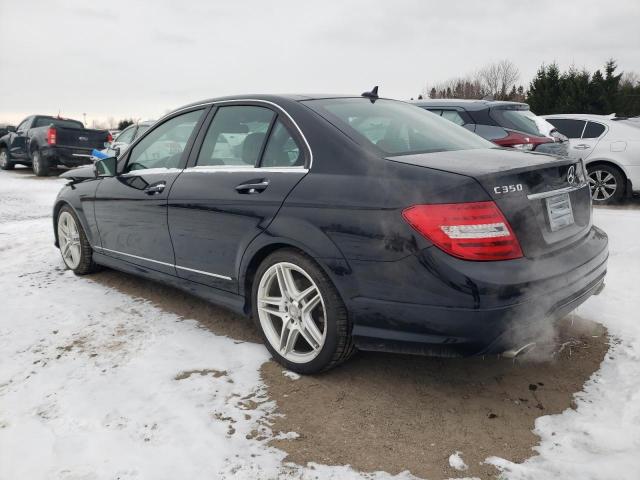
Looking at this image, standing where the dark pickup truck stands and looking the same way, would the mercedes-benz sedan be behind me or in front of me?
behind

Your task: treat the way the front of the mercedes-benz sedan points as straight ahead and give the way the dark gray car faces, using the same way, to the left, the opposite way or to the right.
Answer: the same way

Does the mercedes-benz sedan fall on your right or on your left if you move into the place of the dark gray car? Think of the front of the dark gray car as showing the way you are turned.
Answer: on your left

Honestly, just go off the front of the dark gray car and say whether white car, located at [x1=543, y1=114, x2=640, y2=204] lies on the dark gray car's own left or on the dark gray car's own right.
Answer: on the dark gray car's own right

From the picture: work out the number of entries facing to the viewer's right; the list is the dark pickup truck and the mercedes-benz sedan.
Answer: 0

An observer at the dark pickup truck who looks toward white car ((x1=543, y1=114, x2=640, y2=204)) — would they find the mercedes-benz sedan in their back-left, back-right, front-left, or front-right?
front-right

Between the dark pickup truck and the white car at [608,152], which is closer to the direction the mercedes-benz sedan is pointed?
the dark pickup truck

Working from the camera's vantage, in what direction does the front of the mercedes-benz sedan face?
facing away from the viewer and to the left of the viewer

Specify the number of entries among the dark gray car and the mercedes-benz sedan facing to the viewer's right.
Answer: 0

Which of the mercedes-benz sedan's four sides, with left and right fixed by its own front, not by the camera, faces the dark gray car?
right

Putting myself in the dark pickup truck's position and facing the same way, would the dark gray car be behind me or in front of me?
behind

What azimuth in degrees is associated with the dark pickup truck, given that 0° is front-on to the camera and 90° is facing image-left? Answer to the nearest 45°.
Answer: approximately 135°

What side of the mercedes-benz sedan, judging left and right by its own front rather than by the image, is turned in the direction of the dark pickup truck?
front

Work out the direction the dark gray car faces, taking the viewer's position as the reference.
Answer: facing away from the viewer and to the left of the viewer
